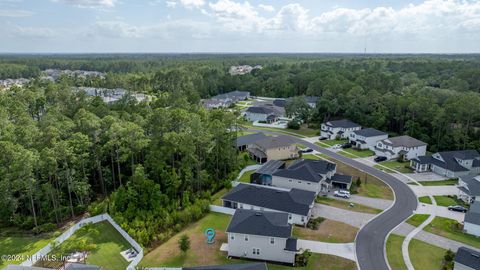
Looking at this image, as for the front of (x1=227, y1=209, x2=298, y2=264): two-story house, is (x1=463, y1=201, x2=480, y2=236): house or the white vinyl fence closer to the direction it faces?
the house

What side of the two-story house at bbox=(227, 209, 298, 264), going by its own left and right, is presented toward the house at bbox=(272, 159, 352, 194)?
left

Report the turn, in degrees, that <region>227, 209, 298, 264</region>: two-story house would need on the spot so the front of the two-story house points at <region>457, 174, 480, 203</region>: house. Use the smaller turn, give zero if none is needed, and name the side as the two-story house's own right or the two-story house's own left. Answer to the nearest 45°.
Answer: approximately 45° to the two-story house's own left

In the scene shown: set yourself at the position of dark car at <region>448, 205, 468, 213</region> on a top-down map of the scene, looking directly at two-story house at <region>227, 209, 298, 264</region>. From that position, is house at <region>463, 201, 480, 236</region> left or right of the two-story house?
left

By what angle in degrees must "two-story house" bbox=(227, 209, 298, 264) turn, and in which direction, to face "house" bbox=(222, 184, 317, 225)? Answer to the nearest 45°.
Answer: approximately 90° to its left

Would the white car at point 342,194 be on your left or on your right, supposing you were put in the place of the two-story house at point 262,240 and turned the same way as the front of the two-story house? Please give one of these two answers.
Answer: on your left

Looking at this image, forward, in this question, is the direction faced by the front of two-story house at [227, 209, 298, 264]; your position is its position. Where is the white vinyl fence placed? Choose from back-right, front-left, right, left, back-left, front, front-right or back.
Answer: back

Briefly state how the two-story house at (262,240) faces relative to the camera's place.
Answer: facing to the right of the viewer

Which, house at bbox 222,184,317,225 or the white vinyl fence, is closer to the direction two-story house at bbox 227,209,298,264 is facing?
the house

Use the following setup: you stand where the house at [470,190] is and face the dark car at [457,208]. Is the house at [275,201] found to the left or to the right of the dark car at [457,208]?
right
